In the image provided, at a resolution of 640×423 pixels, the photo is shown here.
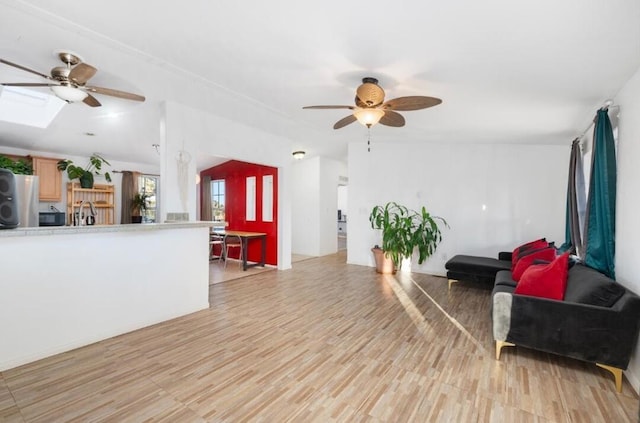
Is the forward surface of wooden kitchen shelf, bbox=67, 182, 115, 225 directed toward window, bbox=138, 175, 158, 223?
no

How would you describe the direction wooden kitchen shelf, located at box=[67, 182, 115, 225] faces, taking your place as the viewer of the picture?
facing the viewer

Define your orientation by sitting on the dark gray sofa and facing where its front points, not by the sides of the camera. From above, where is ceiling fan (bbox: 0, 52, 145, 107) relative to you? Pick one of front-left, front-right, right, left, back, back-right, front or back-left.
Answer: front-left

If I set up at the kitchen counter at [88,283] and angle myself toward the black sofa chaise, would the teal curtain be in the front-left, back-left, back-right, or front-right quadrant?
front-right

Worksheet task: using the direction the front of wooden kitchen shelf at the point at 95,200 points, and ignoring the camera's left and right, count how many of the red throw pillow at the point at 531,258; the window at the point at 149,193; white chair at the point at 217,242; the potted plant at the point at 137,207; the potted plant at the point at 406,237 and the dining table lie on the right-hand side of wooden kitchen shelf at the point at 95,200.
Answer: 0

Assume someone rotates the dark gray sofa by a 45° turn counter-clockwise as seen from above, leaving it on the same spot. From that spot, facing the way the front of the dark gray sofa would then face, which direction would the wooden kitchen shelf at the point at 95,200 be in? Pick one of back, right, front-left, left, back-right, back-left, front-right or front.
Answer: front-right

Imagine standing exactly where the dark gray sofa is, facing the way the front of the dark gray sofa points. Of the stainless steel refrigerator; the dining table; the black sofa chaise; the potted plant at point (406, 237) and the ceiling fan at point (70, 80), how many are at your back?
0

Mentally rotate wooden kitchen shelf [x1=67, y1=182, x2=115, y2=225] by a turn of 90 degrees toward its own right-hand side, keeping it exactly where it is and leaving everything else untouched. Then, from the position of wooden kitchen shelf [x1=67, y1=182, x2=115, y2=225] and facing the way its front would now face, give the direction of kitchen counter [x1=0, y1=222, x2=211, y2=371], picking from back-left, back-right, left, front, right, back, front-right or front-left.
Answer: left

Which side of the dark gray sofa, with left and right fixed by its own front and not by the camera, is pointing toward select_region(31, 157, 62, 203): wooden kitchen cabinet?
front

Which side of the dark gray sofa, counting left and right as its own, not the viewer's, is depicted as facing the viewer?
left

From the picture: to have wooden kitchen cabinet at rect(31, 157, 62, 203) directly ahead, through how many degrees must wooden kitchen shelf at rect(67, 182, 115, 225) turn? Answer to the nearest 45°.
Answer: approximately 45° to its right

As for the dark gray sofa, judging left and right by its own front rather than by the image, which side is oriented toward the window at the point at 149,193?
front

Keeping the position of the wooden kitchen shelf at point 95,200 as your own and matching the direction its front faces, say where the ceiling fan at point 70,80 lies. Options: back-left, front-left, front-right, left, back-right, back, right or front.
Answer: front

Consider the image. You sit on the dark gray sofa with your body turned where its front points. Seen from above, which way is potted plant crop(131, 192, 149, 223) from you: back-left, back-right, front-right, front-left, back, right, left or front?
front

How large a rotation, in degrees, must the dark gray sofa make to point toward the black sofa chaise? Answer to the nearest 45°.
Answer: approximately 45° to its right
